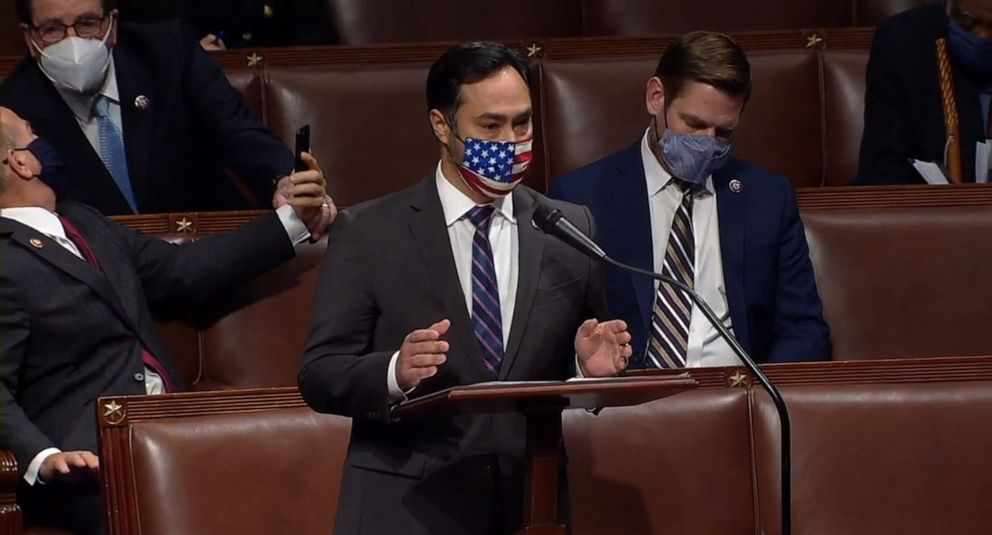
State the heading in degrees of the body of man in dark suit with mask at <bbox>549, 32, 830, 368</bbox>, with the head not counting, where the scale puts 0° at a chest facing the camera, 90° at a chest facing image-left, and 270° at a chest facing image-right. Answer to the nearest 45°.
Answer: approximately 0°

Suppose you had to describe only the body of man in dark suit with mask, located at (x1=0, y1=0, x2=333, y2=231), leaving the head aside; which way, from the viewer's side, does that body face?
toward the camera

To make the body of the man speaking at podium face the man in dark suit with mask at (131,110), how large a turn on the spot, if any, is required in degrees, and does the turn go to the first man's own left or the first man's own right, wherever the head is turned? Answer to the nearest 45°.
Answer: approximately 180°

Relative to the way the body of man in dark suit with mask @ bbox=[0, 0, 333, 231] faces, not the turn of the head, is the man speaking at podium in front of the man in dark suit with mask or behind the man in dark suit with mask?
in front

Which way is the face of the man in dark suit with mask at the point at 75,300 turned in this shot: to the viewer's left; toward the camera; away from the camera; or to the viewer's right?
to the viewer's right

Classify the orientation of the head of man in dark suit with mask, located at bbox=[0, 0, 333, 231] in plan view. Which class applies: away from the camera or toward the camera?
toward the camera

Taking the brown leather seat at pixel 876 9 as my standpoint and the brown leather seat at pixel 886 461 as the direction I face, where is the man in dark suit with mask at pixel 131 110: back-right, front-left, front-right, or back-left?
front-right

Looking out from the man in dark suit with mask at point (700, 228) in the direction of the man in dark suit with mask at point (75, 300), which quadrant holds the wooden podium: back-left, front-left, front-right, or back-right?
front-left

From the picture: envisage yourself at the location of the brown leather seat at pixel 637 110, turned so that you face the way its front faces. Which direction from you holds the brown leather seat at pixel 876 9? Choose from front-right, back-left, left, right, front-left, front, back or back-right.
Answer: back-left

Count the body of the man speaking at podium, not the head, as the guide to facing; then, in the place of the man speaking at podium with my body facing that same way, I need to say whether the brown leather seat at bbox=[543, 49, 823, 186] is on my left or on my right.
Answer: on my left
